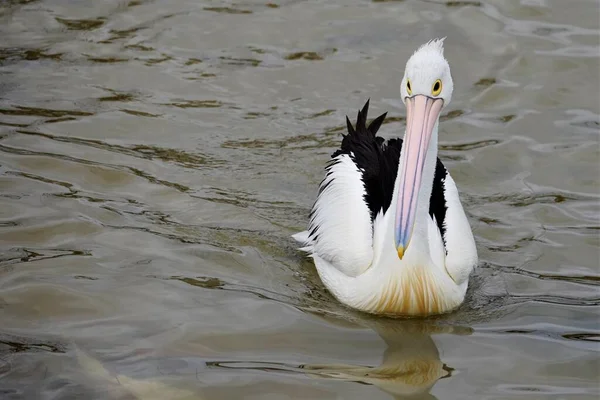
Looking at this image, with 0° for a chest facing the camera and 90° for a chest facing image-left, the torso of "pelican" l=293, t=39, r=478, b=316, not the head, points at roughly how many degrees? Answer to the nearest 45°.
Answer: approximately 0°
